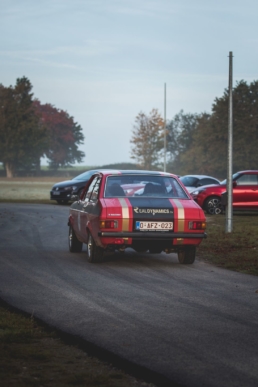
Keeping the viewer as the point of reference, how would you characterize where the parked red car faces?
facing to the left of the viewer

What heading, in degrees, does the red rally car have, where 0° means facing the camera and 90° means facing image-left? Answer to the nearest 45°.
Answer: approximately 180°

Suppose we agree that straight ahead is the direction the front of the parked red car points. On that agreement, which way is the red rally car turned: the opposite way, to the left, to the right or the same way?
to the right

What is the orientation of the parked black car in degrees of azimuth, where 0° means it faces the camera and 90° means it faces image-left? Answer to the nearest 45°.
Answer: approximately 45°

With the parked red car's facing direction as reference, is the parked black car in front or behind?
in front

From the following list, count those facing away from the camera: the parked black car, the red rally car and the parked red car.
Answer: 1

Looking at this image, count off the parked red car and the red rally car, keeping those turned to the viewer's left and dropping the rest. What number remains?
1

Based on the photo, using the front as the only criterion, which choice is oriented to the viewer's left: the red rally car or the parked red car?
the parked red car

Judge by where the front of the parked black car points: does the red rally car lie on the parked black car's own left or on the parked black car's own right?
on the parked black car's own left

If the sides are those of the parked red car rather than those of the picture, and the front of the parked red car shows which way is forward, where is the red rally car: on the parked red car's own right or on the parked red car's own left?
on the parked red car's own left
